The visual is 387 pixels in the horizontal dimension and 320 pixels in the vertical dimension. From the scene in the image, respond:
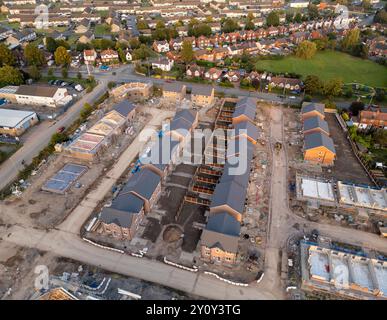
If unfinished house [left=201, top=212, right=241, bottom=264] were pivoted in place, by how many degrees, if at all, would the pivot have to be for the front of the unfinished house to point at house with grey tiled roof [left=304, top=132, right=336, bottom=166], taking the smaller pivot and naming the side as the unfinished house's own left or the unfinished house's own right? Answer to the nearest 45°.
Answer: approximately 135° to the unfinished house's own left

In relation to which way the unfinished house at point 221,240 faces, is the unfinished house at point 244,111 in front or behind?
behind

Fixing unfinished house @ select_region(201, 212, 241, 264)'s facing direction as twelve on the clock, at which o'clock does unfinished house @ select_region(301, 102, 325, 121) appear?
unfinished house @ select_region(301, 102, 325, 121) is roughly at 7 o'clock from unfinished house @ select_region(201, 212, 241, 264).

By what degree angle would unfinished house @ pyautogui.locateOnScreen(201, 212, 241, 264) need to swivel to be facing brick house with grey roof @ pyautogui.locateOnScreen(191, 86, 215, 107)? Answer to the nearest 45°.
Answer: approximately 180°

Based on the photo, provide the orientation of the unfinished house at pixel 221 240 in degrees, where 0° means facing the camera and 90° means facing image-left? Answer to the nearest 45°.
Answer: approximately 0°

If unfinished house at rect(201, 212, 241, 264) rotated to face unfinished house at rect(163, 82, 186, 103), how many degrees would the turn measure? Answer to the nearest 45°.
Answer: approximately 180°

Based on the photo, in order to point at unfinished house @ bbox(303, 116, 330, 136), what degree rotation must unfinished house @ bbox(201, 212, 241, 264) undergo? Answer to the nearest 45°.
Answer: approximately 135° to its left

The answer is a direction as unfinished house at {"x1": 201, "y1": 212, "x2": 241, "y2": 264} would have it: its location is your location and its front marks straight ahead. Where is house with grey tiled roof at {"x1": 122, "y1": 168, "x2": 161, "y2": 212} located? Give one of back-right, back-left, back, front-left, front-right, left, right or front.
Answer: back-right

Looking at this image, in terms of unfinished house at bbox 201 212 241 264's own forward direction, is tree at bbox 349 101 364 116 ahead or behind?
behind

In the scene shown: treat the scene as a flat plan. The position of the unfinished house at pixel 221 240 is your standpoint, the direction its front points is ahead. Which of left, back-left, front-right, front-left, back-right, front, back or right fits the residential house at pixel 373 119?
back-left
